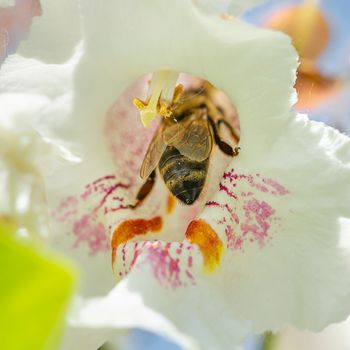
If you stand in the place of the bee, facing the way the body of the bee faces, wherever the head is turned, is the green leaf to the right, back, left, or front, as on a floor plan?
back

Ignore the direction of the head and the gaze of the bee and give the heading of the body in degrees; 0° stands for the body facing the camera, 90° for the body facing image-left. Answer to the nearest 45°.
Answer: approximately 180°
